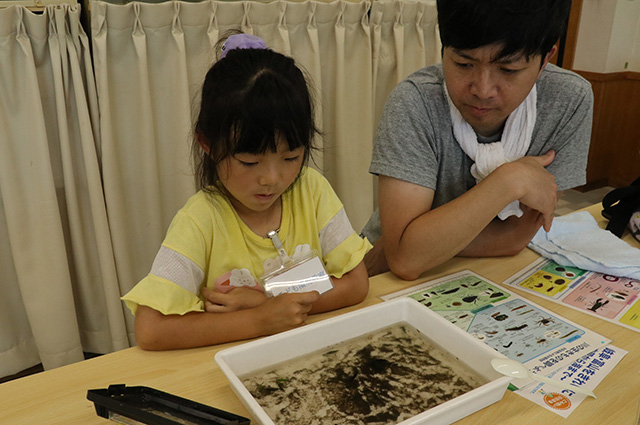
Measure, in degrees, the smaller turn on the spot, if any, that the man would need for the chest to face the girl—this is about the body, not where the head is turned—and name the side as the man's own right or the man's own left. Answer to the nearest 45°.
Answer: approximately 45° to the man's own right

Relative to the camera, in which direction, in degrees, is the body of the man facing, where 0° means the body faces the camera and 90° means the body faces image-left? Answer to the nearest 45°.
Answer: approximately 0°
